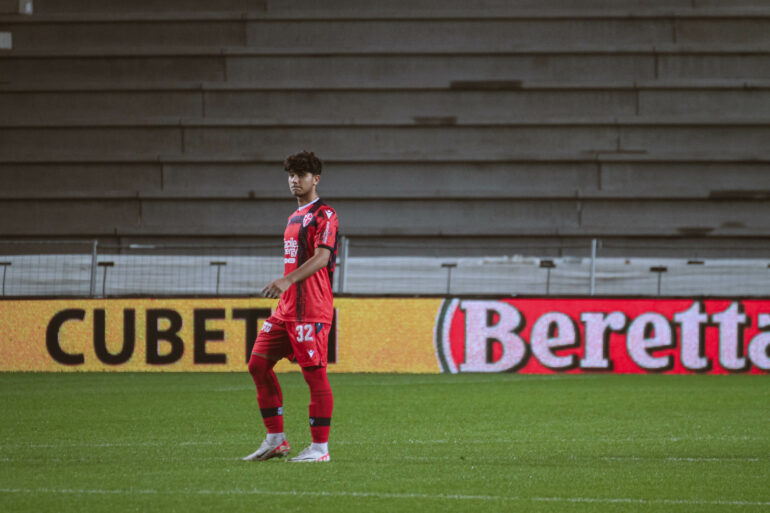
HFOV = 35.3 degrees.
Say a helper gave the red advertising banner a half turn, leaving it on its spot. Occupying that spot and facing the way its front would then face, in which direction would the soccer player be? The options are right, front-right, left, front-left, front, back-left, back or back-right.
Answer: back

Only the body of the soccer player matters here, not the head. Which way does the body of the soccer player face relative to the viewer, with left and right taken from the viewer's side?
facing the viewer and to the left of the viewer

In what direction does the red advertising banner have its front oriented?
toward the camera

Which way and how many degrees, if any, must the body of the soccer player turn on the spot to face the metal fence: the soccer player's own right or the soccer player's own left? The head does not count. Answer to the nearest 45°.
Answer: approximately 135° to the soccer player's own right
